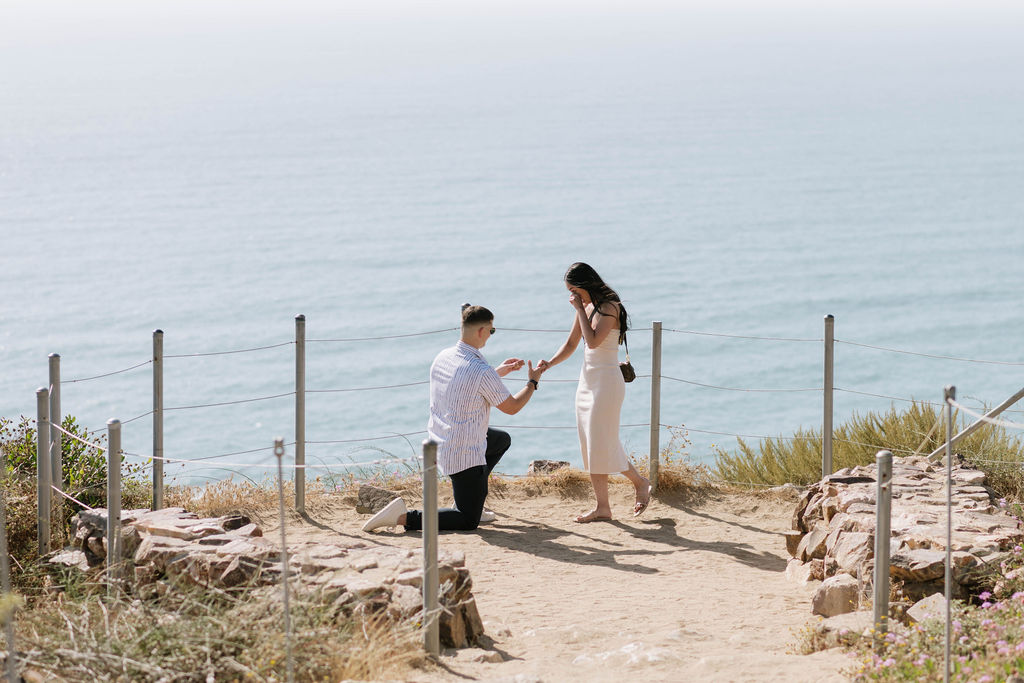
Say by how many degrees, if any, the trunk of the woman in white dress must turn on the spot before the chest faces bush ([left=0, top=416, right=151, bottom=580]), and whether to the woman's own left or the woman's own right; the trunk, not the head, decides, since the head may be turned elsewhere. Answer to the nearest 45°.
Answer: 0° — they already face it

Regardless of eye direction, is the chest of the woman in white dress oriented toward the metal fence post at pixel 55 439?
yes

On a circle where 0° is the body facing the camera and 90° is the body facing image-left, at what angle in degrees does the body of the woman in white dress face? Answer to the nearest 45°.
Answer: approximately 90°

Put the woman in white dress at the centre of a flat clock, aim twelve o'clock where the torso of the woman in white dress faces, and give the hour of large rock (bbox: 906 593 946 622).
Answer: The large rock is roughly at 8 o'clock from the woman in white dress.

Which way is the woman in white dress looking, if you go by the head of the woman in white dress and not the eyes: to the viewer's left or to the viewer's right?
to the viewer's left

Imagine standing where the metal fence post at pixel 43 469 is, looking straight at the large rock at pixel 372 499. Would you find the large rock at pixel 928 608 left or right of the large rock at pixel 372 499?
right

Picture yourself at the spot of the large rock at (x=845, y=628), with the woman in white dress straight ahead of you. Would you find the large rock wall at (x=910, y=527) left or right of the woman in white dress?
right
